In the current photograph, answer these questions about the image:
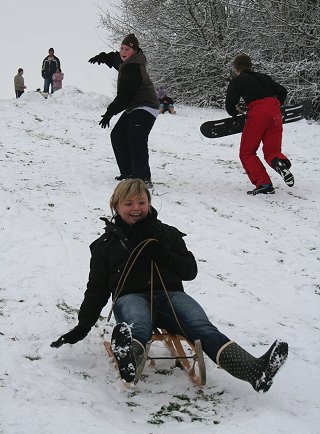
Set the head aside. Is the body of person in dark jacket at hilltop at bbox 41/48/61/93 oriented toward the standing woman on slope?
yes

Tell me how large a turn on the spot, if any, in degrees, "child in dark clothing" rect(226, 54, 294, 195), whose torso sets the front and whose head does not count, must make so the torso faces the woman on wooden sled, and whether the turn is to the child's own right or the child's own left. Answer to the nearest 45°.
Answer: approximately 135° to the child's own left

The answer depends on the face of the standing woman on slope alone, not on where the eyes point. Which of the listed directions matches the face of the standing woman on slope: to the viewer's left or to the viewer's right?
to the viewer's left

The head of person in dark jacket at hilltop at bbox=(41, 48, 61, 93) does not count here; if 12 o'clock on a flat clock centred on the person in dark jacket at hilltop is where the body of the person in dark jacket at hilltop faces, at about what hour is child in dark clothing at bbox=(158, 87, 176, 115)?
The child in dark clothing is roughly at 11 o'clock from the person in dark jacket at hilltop.

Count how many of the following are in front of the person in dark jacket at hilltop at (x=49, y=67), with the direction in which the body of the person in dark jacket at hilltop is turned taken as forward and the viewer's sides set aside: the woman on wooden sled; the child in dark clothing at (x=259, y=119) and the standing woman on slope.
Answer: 3

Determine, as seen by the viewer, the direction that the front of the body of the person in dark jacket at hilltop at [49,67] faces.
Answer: toward the camera

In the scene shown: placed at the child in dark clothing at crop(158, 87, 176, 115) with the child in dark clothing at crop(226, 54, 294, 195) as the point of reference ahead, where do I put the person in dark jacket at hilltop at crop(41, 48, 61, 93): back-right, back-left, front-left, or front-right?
back-right

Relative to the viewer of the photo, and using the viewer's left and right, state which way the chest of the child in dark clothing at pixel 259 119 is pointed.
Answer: facing away from the viewer and to the left of the viewer

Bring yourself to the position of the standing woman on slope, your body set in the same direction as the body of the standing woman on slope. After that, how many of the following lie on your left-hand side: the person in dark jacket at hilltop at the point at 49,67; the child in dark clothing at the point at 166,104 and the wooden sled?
1

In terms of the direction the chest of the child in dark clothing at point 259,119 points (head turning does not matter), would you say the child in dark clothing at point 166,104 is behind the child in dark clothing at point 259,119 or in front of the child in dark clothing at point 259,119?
in front

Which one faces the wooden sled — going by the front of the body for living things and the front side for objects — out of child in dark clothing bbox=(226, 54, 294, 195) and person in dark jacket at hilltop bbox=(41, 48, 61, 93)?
the person in dark jacket at hilltop

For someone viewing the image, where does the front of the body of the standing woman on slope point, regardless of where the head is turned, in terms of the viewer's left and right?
facing to the left of the viewer

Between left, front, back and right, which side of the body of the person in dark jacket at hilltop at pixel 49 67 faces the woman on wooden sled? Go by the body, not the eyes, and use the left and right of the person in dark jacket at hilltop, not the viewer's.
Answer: front

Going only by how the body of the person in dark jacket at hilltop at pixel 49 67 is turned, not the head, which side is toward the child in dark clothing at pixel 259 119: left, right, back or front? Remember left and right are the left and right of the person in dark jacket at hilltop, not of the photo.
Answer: front
